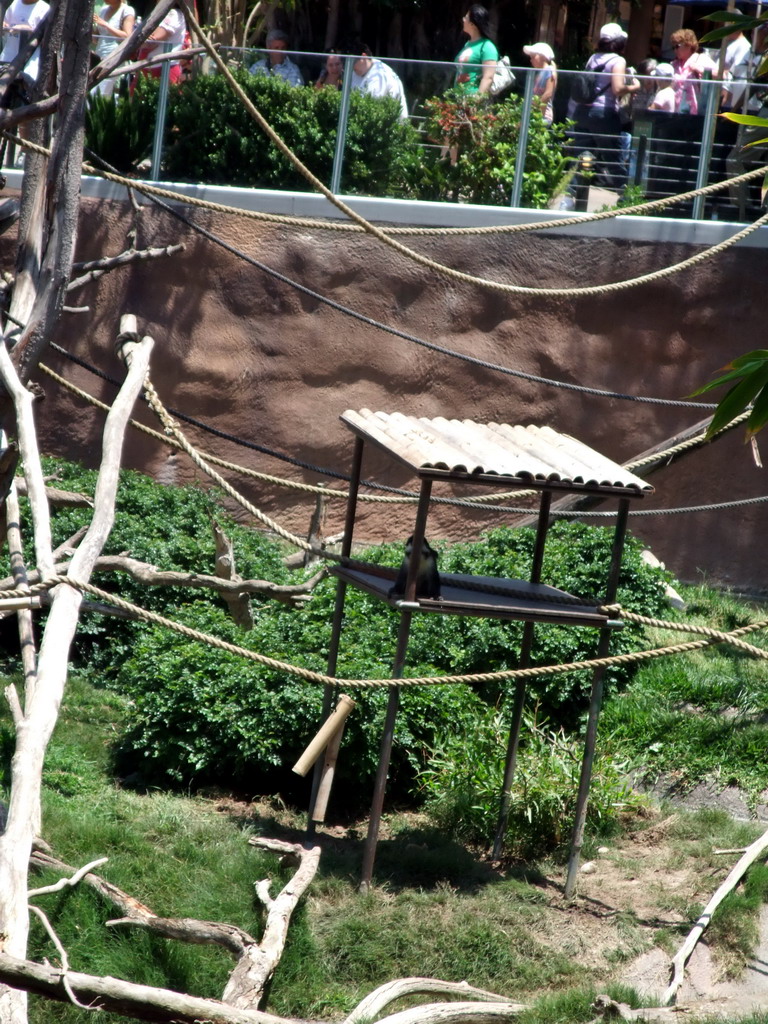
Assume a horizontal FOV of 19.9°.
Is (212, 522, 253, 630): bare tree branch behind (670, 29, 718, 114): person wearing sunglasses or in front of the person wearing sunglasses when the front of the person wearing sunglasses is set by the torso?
in front

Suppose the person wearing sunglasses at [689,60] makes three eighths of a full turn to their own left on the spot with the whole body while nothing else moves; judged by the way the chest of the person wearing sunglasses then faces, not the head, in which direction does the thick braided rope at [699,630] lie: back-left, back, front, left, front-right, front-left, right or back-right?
right

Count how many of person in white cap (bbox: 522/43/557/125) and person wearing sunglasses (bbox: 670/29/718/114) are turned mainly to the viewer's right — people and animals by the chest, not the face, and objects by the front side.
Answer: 0

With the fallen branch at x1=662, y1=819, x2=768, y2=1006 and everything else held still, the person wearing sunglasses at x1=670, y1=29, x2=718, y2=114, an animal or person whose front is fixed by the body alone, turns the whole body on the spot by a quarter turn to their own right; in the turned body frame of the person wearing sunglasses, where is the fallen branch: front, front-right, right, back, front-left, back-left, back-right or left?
back-left

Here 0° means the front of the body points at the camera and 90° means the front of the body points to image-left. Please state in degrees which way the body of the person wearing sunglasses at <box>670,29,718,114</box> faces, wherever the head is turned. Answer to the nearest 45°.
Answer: approximately 45°

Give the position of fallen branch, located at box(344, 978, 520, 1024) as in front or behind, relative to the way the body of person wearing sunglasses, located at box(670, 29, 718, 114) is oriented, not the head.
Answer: in front

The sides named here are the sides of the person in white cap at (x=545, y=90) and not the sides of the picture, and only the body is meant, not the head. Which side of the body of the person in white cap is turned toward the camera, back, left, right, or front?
left
